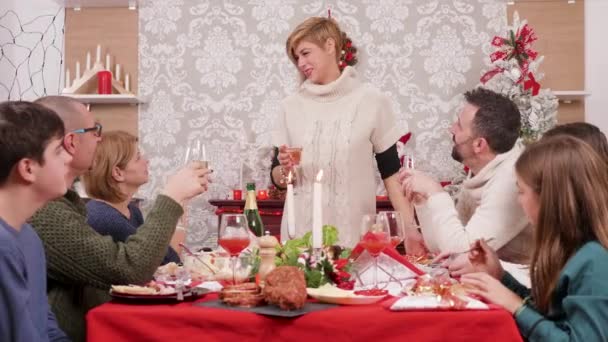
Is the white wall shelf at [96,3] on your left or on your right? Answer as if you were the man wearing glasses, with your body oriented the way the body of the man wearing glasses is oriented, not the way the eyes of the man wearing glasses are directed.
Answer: on your left

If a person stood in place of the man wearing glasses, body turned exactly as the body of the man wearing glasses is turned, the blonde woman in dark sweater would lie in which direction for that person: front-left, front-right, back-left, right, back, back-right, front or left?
left

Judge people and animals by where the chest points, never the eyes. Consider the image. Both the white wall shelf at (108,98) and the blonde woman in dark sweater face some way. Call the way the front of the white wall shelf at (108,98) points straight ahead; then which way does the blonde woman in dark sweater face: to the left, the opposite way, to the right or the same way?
to the left

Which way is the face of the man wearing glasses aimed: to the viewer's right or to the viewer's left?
to the viewer's right

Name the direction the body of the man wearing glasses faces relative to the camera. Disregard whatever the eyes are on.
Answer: to the viewer's right

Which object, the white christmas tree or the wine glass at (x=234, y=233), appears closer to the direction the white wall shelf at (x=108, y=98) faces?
the wine glass

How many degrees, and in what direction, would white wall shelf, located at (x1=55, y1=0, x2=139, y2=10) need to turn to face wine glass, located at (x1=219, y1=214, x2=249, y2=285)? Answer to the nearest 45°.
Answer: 0° — it already faces it

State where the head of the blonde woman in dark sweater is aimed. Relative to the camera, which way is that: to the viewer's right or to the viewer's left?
to the viewer's right

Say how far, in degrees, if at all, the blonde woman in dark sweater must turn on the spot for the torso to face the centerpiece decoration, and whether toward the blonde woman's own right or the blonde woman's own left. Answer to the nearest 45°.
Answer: approximately 45° to the blonde woman's own right

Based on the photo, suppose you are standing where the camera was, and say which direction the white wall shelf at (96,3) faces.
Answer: facing the viewer

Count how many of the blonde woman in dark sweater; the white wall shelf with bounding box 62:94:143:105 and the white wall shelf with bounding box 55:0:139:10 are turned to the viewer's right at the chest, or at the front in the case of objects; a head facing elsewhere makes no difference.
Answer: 1

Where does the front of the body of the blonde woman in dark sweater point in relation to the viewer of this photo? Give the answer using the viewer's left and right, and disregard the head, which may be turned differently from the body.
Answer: facing to the right of the viewer

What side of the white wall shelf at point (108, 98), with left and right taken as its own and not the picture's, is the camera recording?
front

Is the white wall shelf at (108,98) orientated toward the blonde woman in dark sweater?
yes

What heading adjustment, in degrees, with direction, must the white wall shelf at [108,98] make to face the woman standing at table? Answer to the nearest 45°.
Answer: approximately 45° to its left
